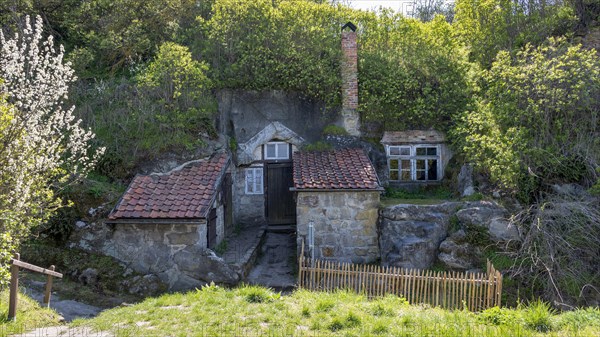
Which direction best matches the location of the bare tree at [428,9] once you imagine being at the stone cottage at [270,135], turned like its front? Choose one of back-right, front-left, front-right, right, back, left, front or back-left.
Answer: back-left

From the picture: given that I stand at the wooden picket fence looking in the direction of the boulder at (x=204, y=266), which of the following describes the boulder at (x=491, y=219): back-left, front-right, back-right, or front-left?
back-right

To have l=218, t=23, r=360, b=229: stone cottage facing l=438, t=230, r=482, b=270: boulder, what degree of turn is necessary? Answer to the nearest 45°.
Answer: approximately 45° to its left

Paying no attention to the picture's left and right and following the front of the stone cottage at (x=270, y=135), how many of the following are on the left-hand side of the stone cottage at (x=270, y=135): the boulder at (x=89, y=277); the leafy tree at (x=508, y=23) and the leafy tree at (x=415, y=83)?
2

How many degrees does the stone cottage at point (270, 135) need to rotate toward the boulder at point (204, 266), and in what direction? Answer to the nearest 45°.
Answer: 0° — it already faces it

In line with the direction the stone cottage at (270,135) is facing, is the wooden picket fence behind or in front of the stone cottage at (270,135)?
in front

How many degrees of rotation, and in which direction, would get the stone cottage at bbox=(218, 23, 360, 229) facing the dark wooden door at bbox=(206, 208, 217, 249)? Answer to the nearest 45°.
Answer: approximately 45° to its right

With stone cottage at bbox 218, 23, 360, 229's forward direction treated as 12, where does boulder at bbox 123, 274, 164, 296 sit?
The boulder is roughly at 1 o'clock from the stone cottage.

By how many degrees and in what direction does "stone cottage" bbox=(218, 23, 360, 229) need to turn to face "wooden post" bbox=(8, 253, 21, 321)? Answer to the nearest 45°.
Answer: approximately 45° to its right

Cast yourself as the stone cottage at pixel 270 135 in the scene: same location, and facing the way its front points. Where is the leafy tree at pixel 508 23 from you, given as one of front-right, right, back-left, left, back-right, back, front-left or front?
left

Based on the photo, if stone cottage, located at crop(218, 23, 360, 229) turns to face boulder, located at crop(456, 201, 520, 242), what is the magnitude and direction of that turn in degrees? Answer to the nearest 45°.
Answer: approximately 45° to its left

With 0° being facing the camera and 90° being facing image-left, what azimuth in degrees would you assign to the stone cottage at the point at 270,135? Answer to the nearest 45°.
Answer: approximately 0°

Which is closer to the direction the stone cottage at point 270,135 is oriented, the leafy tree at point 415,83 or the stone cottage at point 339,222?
the stone cottage

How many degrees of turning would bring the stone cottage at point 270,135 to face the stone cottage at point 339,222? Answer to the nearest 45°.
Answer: approximately 45° to its left

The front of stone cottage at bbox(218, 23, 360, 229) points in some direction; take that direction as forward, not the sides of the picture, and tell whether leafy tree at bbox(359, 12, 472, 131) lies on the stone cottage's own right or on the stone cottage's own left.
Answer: on the stone cottage's own left
